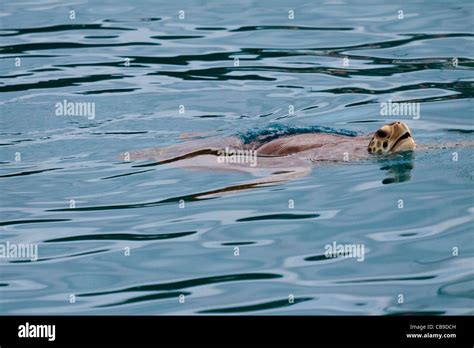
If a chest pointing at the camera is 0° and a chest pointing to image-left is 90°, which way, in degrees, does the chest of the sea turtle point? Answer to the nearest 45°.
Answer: approximately 270°
